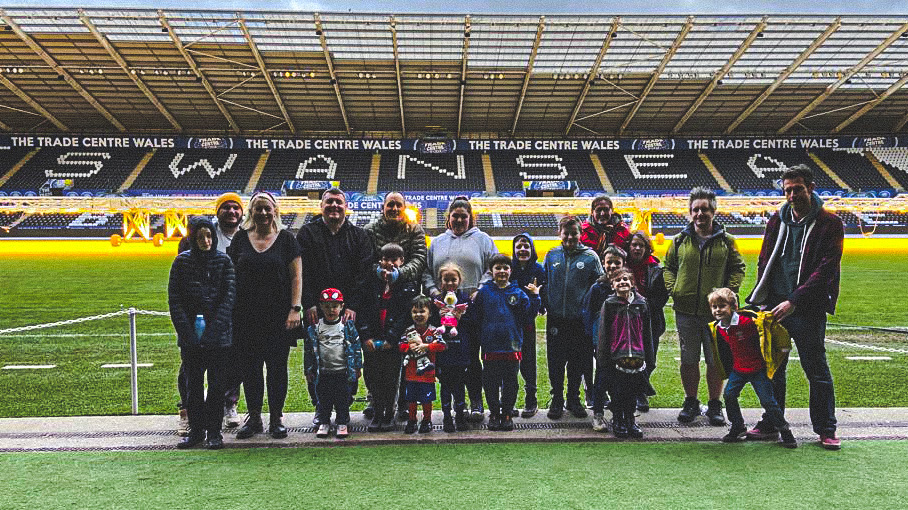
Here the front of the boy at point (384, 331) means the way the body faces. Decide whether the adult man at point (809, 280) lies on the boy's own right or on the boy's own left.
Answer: on the boy's own left

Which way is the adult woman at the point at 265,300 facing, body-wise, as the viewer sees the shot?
toward the camera

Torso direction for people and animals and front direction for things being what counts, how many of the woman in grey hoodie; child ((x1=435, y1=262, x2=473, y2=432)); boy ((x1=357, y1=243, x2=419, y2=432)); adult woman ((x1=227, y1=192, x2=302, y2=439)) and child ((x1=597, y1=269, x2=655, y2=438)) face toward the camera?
5

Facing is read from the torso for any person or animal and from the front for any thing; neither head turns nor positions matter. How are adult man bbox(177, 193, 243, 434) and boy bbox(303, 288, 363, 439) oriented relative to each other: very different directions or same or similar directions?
same or similar directions

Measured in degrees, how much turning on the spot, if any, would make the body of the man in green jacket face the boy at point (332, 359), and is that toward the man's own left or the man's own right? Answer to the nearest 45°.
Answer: approximately 45° to the man's own right

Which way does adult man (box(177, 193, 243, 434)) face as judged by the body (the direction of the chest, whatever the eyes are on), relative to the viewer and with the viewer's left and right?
facing the viewer

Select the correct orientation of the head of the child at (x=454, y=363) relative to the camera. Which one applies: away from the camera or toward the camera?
toward the camera

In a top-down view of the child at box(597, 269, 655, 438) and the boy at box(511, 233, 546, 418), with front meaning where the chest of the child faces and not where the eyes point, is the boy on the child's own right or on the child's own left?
on the child's own right

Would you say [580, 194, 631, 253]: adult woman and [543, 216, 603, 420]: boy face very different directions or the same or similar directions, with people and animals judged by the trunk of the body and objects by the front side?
same or similar directions

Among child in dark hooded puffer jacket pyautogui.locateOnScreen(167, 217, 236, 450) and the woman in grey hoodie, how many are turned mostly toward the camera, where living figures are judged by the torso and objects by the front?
2

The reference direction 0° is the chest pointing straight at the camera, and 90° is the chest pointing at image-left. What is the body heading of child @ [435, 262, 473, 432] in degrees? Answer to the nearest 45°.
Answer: approximately 0°

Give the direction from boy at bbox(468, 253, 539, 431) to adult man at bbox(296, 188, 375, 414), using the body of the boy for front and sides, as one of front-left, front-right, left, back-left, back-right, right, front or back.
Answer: right

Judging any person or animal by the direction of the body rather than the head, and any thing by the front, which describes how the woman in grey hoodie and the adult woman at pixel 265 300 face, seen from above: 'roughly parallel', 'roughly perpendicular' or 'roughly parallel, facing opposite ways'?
roughly parallel

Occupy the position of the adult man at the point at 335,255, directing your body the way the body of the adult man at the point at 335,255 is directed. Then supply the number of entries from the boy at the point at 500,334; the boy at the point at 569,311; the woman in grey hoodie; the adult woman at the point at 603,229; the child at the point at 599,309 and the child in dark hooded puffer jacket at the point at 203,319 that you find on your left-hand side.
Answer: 5
